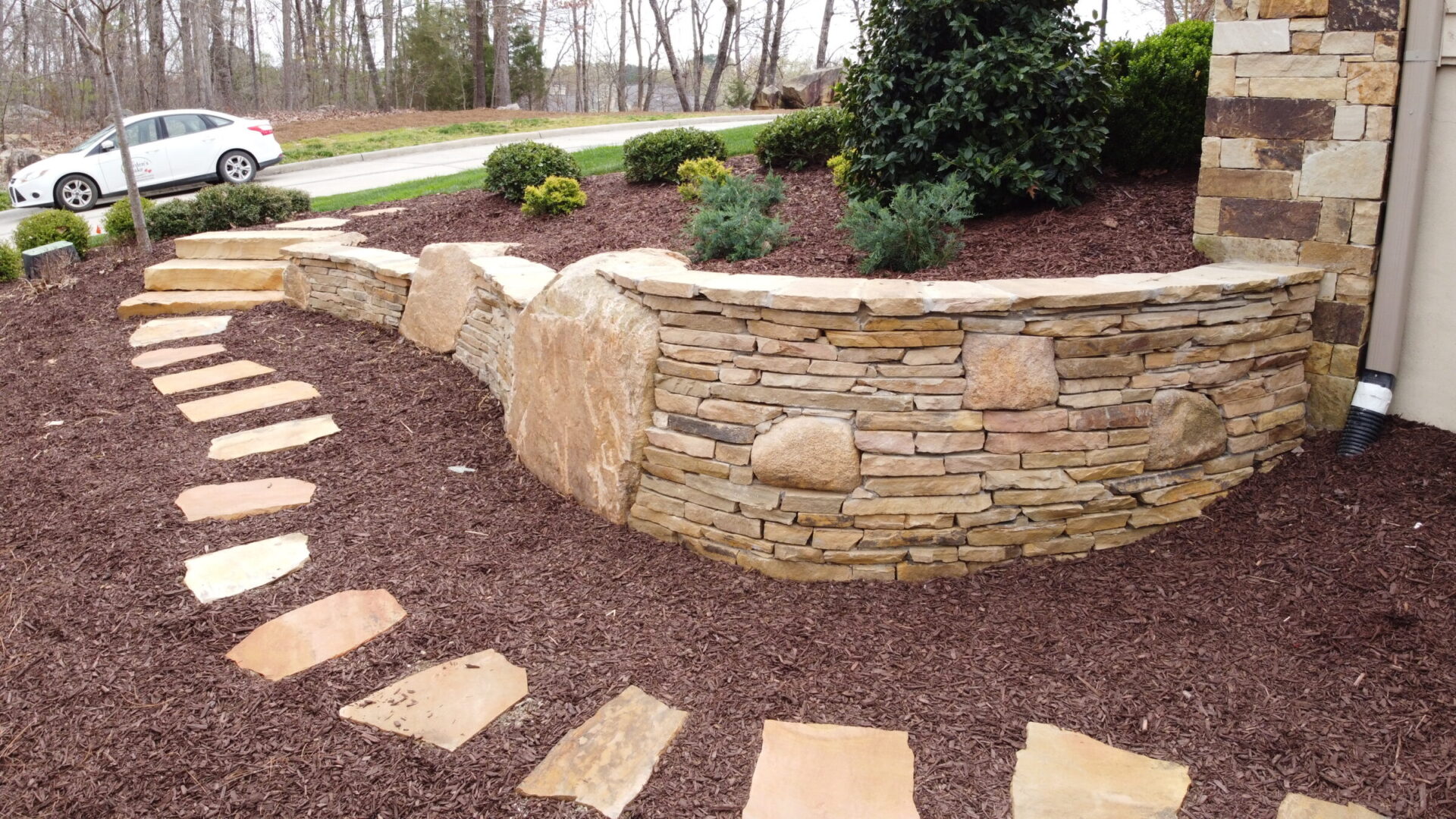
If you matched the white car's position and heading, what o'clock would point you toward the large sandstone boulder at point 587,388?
The large sandstone boulder is roughly at 9 o'clock from the white car.

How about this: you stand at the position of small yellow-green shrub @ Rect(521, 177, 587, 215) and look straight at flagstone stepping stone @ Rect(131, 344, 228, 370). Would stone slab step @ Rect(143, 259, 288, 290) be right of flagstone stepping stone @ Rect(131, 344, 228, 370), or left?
right

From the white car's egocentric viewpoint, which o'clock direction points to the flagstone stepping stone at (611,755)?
The flagstone stepping stone is roughly at 9 o'clock from the white car.

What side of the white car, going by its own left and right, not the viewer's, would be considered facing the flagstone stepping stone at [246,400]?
left

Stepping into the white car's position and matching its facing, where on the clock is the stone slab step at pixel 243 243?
The stone slab step is roughly at 9 o'clock from the white car.

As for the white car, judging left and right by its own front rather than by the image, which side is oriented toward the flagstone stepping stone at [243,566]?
left

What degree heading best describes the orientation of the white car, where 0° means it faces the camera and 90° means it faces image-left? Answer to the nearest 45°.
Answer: approximately 90°

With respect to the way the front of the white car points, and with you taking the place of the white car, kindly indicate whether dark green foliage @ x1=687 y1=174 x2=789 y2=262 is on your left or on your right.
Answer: on your left

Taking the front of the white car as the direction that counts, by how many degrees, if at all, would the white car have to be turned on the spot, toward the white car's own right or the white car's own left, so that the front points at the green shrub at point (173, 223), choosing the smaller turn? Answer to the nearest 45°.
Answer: approximately 90° to the white car's own left
